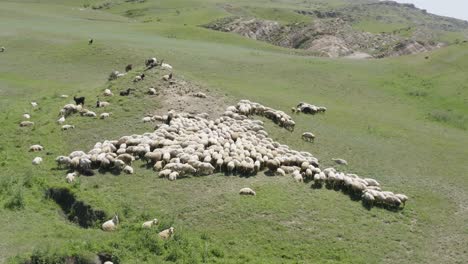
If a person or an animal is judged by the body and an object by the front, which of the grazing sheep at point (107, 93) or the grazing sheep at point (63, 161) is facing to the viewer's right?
the grazing sheep at point (107, 93)

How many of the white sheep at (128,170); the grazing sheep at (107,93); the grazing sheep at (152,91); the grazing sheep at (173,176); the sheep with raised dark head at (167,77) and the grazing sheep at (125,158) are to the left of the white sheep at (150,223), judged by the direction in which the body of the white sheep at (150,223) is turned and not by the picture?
6

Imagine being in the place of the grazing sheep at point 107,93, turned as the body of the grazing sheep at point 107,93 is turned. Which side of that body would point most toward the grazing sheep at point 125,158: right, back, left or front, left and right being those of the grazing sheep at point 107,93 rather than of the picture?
right

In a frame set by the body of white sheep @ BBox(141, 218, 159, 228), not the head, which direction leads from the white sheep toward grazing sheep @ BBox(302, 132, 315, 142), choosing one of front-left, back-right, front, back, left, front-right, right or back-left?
front-left

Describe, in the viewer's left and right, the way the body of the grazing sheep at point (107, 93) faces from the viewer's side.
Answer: facing to the right of the viewer

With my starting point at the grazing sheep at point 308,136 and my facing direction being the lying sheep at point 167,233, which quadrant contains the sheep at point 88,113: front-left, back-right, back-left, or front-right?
front-right

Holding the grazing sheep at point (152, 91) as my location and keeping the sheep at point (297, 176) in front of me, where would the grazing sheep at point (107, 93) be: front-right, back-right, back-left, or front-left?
back-right

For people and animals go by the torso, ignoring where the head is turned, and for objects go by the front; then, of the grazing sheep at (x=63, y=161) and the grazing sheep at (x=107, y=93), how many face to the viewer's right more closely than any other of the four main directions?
1

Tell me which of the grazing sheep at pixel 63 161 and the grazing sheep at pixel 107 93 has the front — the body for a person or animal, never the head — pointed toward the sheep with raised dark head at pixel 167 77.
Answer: the grazing sheep at pixel 107 93

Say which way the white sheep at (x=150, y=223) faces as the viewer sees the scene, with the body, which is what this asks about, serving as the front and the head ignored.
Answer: to the viewer's right

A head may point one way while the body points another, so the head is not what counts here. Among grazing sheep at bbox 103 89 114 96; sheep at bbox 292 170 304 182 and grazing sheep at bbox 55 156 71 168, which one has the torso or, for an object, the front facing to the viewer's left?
grazing sheep at bbox 55 156 71 168

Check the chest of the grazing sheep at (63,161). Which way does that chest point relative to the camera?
to the viewer's left

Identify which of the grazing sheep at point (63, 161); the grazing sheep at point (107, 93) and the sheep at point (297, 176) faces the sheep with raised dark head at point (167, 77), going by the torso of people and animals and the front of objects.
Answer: the grazing sheep at point (107, 93)

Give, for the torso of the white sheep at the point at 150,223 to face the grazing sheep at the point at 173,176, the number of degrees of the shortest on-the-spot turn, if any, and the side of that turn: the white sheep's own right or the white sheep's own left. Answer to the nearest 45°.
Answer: approximately 90° to the white sheep's own left
